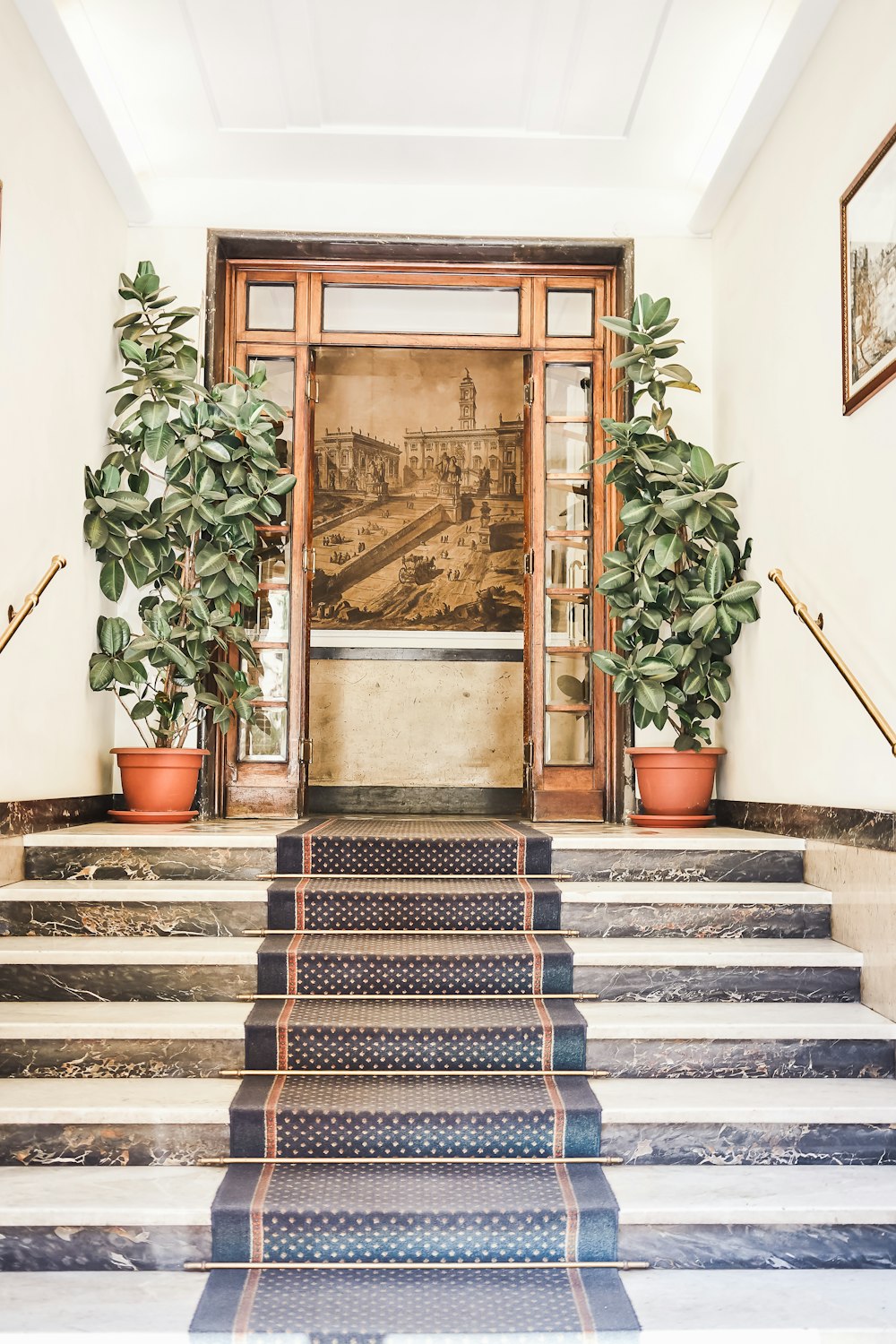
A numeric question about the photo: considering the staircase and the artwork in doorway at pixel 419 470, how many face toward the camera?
2

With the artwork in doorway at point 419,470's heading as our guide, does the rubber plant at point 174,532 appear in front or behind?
in front

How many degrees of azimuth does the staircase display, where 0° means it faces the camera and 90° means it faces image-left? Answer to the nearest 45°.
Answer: approximately 0°

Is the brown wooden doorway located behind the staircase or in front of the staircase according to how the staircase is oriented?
behind

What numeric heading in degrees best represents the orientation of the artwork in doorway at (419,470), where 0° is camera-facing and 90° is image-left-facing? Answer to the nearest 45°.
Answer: approximately 0°

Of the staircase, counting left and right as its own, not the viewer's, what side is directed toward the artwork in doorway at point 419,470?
back

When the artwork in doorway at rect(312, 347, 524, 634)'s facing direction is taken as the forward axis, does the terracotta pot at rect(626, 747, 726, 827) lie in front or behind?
in front

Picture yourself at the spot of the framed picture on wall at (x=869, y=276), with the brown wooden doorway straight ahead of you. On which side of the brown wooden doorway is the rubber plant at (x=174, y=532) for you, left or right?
left

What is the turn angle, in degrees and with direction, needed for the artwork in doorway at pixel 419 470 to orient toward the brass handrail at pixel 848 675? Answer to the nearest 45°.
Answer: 0° — it already faces it
